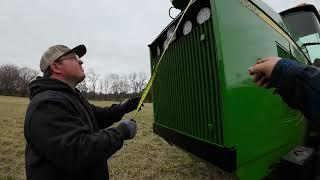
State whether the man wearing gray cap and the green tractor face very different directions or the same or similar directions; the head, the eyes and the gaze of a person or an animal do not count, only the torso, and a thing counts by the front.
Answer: very different directions

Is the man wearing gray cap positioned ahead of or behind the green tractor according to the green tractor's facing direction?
ahead

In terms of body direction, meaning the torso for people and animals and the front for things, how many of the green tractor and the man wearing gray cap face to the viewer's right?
1

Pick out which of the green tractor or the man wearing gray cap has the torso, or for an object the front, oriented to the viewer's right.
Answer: the man wearing gray cap

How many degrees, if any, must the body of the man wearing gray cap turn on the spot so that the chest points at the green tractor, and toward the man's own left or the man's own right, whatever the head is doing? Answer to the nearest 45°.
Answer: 0° — they already face it

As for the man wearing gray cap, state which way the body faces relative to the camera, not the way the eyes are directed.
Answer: to the viewer's right

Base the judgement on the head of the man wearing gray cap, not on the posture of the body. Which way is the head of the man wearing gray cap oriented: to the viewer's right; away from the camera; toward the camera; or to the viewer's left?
to the viewer's right

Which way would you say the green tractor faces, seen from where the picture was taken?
facing the viewer and to the left of the viewer
